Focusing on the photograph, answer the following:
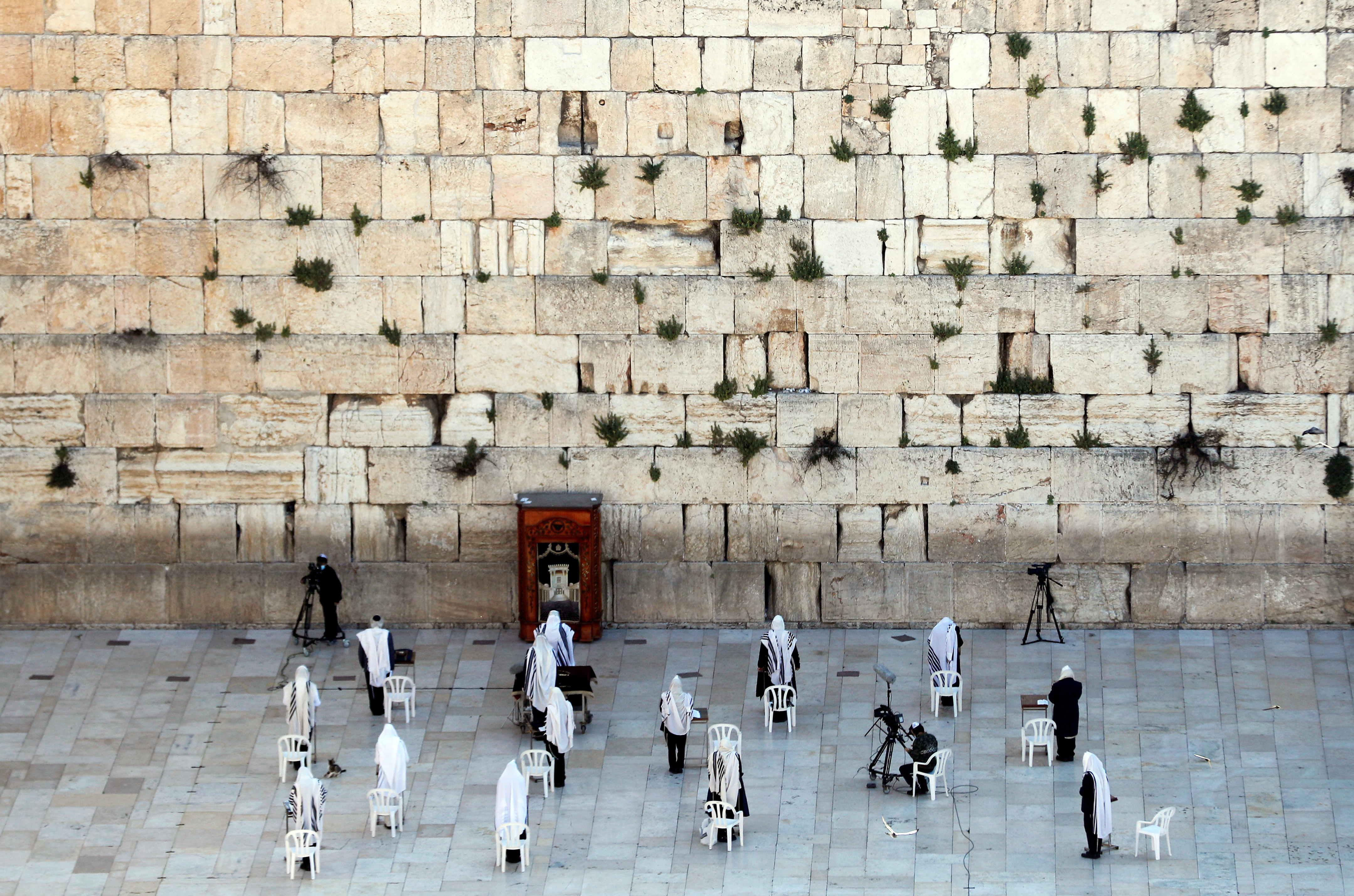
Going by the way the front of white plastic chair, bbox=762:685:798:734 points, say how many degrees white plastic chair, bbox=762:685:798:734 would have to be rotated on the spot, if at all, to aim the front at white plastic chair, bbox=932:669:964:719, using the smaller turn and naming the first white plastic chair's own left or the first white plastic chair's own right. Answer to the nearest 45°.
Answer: approximately 90° to the first white plastic chair's own right

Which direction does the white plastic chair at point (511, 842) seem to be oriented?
away from the camera

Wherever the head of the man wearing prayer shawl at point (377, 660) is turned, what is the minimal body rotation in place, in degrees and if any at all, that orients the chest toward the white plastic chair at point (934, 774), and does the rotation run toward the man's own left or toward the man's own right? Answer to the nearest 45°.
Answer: approximately 135° to the man's own right

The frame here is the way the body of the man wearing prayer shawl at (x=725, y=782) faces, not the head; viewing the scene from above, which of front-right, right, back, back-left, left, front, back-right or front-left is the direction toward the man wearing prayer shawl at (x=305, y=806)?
left

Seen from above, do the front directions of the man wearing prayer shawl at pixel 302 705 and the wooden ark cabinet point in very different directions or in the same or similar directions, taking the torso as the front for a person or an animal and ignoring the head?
very different directions

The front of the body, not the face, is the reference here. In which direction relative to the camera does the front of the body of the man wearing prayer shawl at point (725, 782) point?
away from the camera

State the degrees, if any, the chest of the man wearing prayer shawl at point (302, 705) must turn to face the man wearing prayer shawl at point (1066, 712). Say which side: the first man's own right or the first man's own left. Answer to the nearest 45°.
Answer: approximately 90° to the first man's own right

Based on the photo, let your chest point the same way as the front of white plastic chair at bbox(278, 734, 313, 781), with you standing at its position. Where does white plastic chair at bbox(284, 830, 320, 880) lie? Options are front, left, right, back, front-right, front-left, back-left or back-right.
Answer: back

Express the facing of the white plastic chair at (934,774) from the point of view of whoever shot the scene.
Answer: facing away from the viewer and to the left of the viewer

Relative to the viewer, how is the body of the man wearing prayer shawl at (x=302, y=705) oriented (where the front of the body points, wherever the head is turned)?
away from the camera

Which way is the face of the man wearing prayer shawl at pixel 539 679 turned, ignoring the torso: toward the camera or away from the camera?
away from the camera

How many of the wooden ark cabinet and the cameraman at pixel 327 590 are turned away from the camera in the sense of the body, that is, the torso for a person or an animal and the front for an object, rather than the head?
0

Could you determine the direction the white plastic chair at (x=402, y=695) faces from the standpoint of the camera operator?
facing away from the viewer

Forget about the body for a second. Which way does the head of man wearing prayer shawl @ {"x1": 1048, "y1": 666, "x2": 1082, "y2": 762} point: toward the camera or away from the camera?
away from the camera

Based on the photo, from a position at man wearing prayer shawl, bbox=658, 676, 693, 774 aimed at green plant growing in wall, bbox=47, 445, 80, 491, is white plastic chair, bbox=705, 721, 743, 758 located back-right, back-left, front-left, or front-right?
back-right
